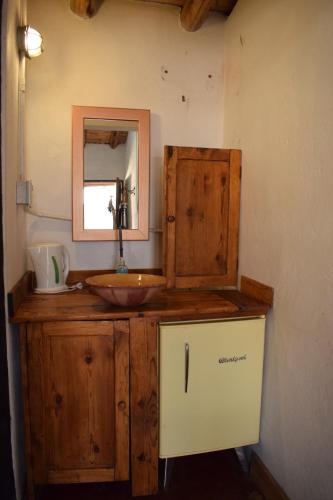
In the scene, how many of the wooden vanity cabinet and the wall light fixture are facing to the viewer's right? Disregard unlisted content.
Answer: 1

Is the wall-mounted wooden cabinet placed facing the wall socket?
no

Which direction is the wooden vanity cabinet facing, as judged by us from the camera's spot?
facing the viewer

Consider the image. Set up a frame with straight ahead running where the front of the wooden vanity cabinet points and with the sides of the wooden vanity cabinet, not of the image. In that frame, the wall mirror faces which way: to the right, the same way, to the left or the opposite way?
the same way

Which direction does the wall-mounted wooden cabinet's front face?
toward the camera

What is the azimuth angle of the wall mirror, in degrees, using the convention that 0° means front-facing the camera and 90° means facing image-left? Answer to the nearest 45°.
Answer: approximately 0°

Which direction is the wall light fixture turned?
to the viewer's right

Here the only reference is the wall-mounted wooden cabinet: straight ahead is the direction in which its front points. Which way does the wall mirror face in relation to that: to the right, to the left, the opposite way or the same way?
the same way
